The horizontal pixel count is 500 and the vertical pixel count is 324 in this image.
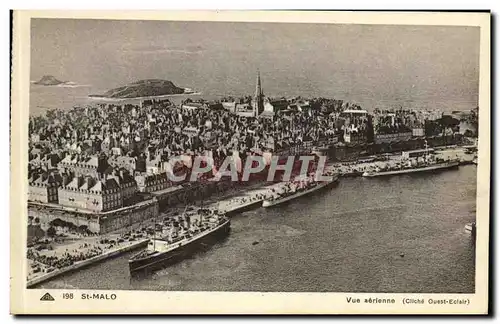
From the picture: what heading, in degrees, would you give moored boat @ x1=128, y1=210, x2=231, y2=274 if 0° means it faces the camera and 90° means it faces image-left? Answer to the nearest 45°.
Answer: approximately 45°
